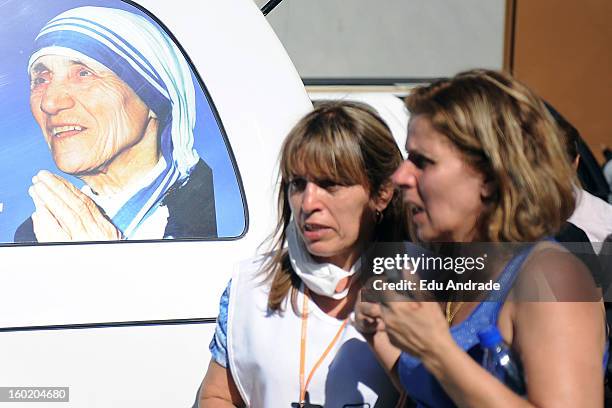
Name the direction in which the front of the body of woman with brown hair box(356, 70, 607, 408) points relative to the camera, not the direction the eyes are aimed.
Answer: to the viewer's left

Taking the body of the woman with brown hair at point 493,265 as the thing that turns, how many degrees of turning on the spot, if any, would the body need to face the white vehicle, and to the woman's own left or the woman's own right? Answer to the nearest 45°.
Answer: approximately 45° to the woman's own right
